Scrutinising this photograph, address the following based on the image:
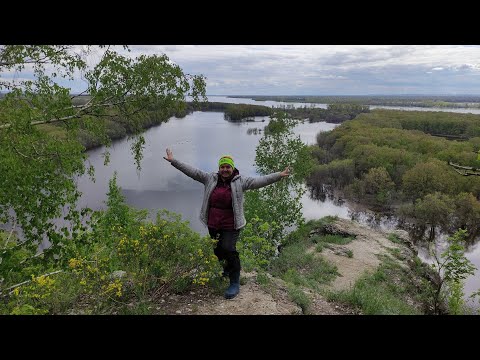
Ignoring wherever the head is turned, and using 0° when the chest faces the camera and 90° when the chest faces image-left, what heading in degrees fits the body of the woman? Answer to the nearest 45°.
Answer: approximately 0°

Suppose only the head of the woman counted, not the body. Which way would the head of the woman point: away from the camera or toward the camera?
toward the camera
